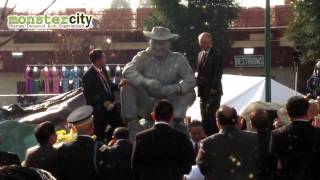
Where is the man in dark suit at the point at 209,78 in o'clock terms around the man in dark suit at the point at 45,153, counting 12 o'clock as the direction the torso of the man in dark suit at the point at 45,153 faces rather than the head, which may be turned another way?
the man in dark suit at the point at 209,78 is roughly at 12 o'clock from the man in dark suit at the point at 45,153.

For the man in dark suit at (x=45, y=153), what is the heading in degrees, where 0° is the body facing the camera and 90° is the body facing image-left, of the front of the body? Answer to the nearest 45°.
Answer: approximately 225°

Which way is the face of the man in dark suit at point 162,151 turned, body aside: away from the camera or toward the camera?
away from the camera

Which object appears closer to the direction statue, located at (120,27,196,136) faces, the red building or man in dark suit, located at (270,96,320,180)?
the man in dark suit

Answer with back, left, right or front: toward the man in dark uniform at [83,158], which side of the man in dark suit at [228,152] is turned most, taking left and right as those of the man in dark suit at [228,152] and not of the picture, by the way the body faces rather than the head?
left

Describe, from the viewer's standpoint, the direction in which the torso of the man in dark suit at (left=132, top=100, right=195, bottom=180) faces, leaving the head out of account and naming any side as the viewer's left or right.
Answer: facing away from the viewer

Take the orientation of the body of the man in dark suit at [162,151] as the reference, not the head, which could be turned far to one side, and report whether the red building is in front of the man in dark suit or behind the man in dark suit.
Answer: in front

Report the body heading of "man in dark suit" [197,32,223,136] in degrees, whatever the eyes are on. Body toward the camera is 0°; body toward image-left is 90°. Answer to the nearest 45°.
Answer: approximately 45°

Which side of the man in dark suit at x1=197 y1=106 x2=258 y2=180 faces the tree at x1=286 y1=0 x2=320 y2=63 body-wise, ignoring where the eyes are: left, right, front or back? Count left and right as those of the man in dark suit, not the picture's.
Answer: front

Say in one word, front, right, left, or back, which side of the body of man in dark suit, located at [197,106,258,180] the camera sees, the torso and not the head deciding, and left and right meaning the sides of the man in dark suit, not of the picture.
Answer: back
